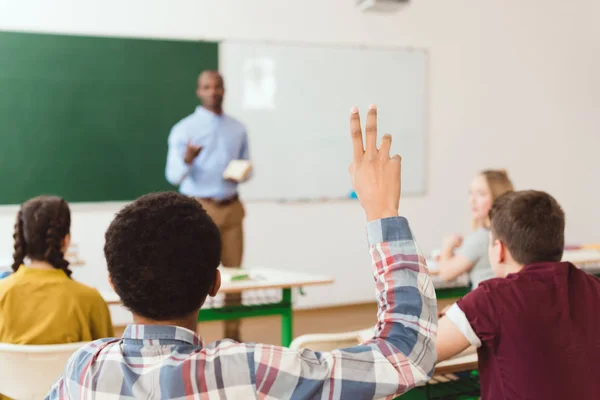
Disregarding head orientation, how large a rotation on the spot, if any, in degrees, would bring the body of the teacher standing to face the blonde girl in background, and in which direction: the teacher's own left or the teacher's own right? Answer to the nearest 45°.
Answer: approximately 45° to the teacher's own left

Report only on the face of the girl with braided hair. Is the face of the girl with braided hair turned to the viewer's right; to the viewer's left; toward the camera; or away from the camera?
away from the camera

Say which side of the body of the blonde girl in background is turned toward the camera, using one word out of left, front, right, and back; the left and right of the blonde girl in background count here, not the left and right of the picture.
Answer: left

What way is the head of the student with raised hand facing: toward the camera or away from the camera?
away from the camera

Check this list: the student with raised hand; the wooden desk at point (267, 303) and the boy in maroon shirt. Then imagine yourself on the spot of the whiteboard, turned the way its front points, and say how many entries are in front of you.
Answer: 3

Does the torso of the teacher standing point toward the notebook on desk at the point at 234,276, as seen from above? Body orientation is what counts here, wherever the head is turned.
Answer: yes

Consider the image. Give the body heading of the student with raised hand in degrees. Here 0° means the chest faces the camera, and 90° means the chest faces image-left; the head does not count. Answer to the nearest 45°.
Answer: approximately 180°

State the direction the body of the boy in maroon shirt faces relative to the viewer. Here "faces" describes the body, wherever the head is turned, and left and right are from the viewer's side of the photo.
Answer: facing away from the viewer and to the left of the viewer
